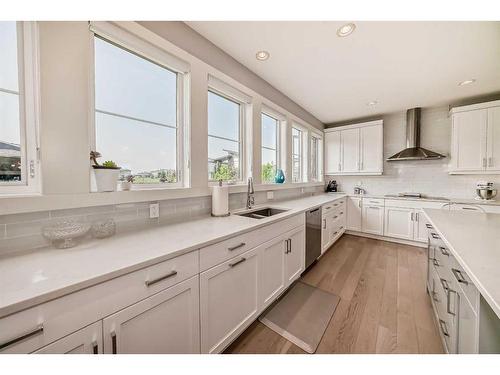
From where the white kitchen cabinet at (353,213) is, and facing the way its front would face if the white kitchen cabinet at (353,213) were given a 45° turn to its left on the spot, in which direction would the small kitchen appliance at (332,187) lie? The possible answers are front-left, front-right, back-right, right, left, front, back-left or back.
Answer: back

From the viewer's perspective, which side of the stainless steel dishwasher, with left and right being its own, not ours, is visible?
right

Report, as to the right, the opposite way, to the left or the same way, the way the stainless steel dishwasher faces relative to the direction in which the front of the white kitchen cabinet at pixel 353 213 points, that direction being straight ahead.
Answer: to the left

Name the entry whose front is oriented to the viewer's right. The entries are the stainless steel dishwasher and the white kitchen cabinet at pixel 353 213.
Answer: the stainless steel dishwasher

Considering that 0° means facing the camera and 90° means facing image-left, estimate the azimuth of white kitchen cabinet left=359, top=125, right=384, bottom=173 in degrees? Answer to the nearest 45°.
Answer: approximately 0°

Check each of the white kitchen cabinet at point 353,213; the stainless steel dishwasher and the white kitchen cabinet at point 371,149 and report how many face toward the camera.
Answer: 2

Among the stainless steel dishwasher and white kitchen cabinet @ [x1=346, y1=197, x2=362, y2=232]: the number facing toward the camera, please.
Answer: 1

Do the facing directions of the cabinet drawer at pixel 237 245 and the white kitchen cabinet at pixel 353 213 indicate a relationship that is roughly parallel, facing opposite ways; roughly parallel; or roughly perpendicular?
roughly perpendicular

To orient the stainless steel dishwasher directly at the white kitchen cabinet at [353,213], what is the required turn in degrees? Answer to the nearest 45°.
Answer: approximately 45° to its left

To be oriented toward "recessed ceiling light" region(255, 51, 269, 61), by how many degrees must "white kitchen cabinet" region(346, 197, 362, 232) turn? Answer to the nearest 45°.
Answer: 0° — it already faces it

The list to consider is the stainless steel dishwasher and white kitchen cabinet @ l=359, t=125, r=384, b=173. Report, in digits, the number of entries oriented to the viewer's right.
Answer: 1
